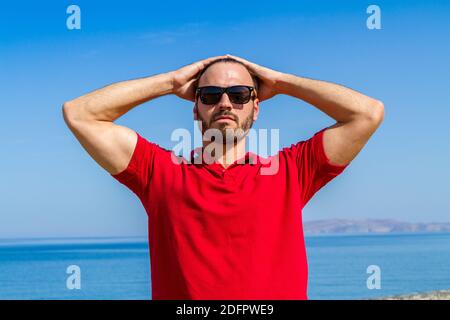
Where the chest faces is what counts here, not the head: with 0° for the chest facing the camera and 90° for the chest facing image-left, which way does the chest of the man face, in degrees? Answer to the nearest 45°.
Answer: approximately 0°
